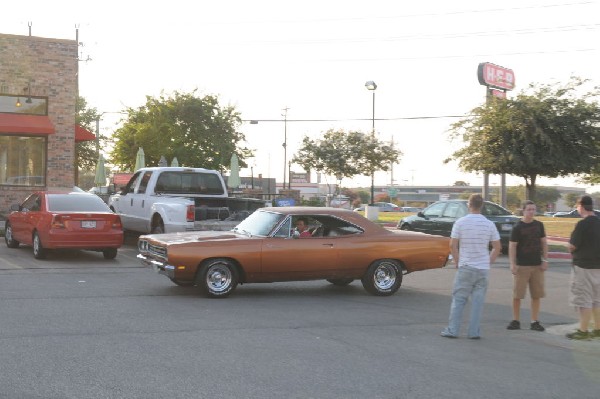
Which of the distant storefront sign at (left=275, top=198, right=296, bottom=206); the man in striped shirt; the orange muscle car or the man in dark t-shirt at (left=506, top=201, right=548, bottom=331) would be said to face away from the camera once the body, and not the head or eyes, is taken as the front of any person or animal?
the man in striped shirt

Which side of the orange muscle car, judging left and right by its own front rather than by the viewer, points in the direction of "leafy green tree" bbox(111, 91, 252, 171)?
right

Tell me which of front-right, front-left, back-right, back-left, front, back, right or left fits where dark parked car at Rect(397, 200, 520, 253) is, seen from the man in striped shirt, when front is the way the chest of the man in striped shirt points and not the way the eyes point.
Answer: front

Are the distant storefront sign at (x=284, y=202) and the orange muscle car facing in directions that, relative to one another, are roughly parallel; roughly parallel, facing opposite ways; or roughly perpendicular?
roughly perpendicular

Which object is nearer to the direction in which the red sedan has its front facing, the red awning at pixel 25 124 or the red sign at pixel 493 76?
the red awning

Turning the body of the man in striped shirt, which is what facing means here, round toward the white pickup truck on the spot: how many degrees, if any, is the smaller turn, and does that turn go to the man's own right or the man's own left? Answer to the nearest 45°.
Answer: approximately 45° to the man's own left

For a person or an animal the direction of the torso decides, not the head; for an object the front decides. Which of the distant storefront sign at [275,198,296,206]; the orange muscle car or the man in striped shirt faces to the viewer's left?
the orange muscle car

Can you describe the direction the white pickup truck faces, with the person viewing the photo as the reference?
facing away from the viewer and to the left of the viewer

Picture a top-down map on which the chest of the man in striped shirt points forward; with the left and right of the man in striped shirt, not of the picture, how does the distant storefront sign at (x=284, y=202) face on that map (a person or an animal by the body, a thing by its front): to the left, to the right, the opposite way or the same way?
the opposite way

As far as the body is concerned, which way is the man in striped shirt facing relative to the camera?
away from the camera

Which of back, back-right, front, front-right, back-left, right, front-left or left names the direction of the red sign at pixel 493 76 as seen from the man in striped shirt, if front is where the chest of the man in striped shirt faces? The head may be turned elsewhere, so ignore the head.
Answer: front

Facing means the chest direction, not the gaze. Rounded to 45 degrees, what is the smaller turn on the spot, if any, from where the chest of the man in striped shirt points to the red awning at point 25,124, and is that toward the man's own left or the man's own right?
approximately 45° to the man's own left

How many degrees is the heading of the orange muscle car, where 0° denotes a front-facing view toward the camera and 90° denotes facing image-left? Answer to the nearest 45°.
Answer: approximately 90°

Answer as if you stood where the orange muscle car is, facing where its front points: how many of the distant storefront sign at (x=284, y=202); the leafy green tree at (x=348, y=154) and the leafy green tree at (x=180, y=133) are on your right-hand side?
3

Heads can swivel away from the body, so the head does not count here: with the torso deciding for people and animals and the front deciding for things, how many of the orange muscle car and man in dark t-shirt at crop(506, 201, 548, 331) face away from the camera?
0

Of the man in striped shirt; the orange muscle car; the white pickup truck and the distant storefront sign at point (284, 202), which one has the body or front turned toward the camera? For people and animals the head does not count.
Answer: the distant storefront sign

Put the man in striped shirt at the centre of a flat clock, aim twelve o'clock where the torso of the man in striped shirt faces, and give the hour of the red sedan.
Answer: The red sedan is roughly at 10 o'clock from the man in striped shirt.

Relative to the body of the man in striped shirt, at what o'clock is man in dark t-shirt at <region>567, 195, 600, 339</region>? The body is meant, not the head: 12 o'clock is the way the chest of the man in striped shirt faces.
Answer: The man in dark t-shirt is roughly at 2 o'clock from the man in striped shirt.

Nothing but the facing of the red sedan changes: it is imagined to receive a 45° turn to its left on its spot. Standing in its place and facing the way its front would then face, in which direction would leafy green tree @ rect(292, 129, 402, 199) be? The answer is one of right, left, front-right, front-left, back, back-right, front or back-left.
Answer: back-right

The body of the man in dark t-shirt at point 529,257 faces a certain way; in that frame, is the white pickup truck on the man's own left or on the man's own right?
on the man's own right

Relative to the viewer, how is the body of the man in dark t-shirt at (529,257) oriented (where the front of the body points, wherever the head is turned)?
toward the camera

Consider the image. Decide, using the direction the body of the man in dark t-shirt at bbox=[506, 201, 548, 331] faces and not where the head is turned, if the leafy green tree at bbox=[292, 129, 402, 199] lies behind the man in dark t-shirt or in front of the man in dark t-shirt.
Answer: behind
